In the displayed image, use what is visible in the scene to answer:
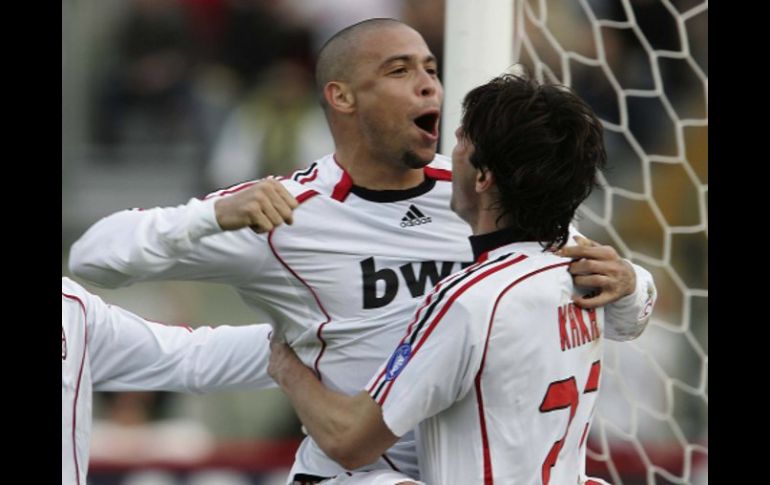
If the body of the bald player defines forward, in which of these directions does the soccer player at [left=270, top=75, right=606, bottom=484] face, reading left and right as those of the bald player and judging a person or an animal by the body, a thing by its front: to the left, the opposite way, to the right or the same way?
the opposite way

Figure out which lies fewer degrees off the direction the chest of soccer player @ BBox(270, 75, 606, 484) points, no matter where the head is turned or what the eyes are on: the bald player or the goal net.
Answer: the bald player

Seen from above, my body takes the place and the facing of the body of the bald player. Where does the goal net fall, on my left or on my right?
on my left

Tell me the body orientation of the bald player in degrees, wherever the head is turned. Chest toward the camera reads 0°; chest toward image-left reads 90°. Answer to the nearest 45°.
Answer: approximately 315°

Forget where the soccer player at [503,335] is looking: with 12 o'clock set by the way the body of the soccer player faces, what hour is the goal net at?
The goal net is roughly at 2 o'clock from the soccer player.

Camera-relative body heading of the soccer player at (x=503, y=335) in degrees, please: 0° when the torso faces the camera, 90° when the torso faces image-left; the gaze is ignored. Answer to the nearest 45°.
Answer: approximately 135°

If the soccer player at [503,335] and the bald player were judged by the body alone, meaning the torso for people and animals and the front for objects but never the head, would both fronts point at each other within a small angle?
yes

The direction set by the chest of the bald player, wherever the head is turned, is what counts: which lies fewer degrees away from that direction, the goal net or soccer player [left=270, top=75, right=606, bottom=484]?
the soccer player

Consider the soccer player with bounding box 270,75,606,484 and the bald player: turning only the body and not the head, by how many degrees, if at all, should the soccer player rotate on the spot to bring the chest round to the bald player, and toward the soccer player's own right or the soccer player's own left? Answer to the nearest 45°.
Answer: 0° — they already face them

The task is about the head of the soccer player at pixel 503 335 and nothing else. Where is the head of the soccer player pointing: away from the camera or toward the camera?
away from the camera

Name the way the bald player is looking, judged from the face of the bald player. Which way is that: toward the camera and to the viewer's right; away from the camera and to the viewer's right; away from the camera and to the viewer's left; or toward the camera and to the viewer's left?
toward the camera and to the viewer's right

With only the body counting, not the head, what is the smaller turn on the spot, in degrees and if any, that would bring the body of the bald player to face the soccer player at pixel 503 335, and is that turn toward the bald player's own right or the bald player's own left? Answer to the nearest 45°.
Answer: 0° — they already face them
